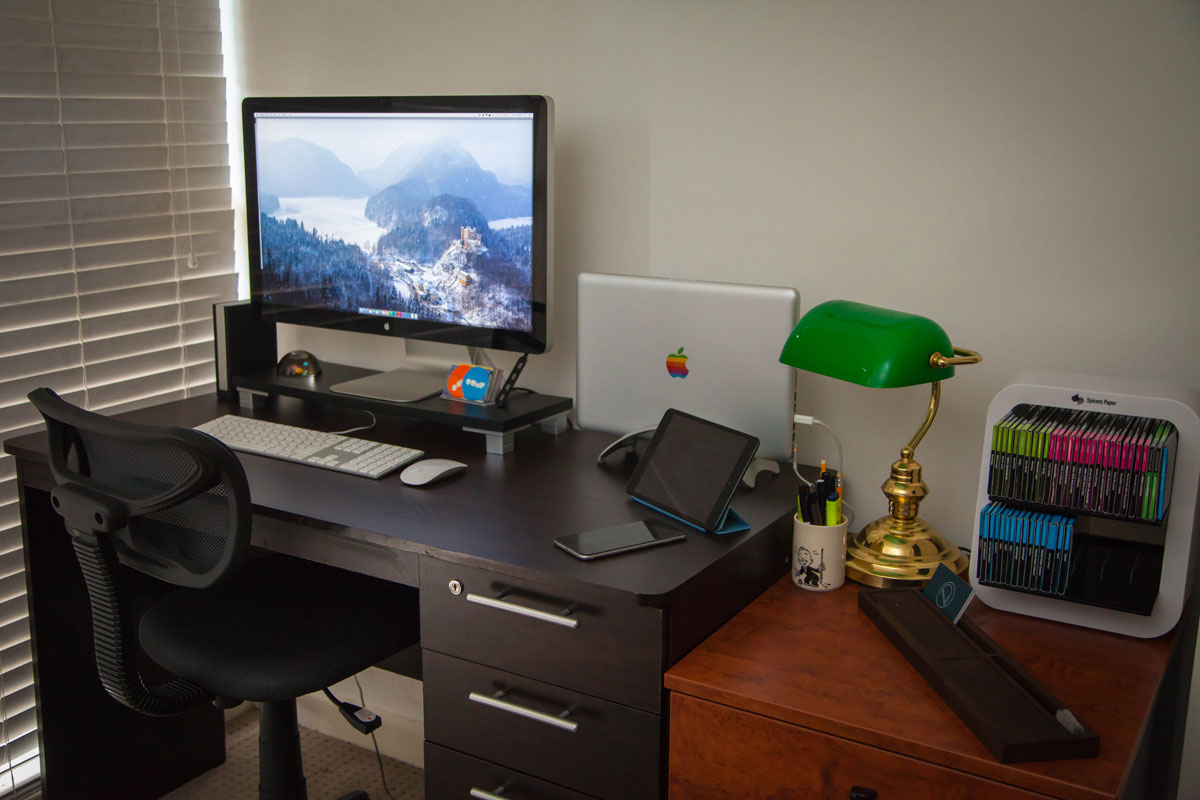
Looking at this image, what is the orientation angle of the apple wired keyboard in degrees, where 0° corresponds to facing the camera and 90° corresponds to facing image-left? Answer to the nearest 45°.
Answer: approximately 45°

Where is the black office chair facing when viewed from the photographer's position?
facing away from the viewer and to the right of the viewer

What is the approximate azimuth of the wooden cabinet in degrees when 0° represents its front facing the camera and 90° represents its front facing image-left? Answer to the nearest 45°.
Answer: approximately 45°

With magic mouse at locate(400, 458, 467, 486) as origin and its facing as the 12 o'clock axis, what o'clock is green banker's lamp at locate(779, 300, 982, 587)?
The green banker's lamp is roughly at 2 o'clock from the magic mouse.

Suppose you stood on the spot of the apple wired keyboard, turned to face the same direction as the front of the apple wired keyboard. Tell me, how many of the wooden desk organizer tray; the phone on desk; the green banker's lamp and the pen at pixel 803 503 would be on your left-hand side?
4

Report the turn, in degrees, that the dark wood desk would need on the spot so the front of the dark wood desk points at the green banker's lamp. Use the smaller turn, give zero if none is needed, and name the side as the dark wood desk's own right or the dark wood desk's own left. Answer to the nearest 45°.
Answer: approximately 135° to the dark wood desk's own left

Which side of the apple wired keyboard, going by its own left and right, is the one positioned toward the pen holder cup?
left

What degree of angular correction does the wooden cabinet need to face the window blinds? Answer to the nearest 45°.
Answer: approximately 45° to its right

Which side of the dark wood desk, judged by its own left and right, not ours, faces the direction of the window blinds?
right

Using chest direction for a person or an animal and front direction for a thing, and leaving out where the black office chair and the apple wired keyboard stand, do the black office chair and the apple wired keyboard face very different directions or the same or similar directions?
very different directions

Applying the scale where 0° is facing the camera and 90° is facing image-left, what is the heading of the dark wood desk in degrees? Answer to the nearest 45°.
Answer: approximately 45°
